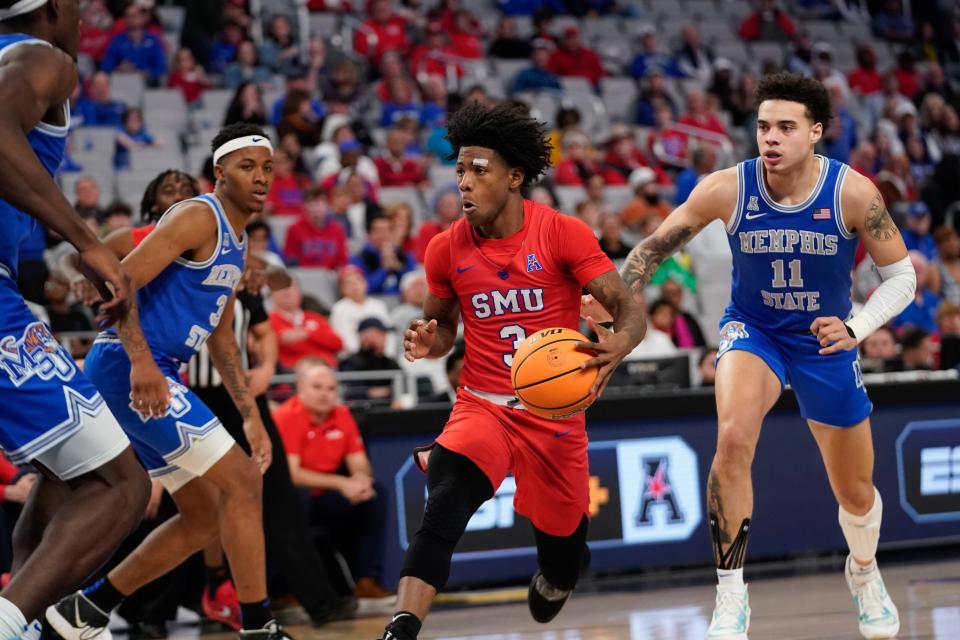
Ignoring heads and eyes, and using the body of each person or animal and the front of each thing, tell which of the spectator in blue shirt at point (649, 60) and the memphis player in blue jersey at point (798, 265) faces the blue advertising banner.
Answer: the spectator in blue shirt

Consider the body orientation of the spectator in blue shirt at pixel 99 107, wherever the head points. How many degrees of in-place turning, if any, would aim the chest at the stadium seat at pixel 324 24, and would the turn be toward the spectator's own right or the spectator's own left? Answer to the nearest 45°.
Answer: approximately 135° to the spectator's own left

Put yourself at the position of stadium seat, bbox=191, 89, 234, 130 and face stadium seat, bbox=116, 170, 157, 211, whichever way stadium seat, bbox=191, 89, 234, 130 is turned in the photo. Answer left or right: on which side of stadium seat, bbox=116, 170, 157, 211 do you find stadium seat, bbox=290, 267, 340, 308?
left

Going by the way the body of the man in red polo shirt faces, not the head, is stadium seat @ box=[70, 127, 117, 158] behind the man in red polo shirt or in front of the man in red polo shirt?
behind

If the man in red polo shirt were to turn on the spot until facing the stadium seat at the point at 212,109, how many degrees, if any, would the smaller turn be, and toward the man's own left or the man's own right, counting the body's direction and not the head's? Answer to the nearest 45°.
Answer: approximately 135° to the man's own left

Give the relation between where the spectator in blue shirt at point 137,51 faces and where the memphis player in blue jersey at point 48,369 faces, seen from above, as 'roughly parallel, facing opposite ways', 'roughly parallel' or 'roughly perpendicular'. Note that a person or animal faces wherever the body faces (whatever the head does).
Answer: roughly perpendicular

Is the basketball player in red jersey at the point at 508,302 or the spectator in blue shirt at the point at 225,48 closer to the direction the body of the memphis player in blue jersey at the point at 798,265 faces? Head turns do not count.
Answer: the basketball player in red jersey

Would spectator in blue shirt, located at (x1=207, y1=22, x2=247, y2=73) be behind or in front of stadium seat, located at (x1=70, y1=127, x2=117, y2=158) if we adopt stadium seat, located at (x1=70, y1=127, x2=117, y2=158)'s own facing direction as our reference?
behind

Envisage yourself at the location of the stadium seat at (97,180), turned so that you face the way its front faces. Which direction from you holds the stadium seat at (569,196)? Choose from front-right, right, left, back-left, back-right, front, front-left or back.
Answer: left

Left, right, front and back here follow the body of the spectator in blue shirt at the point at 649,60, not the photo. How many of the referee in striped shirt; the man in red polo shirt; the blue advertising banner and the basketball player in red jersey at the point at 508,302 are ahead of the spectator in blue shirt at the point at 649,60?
4

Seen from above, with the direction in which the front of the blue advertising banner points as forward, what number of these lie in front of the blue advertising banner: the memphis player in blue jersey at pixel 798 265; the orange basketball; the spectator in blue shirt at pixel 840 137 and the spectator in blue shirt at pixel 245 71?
2

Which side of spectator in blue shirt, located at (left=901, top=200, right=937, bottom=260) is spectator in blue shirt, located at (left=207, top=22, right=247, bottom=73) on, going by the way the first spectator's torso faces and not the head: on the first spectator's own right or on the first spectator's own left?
on the first spectator's own right
